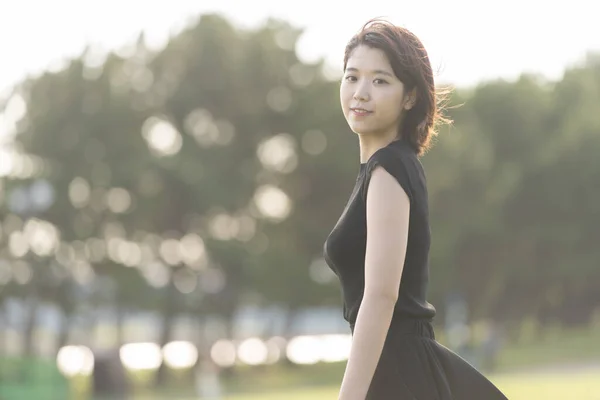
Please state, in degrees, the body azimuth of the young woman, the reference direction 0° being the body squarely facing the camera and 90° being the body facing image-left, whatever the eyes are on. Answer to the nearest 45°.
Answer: approximately 90°
